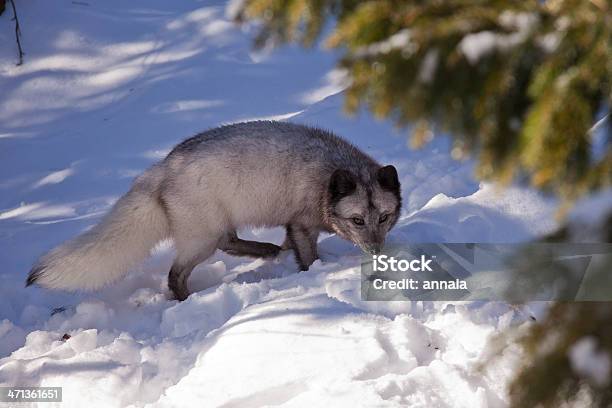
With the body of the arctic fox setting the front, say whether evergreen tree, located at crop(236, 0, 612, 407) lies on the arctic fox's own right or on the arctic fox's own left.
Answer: on the arctic fox's own right

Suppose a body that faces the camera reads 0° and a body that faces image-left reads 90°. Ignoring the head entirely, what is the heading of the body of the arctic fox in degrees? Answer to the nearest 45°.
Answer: approximately 270°
